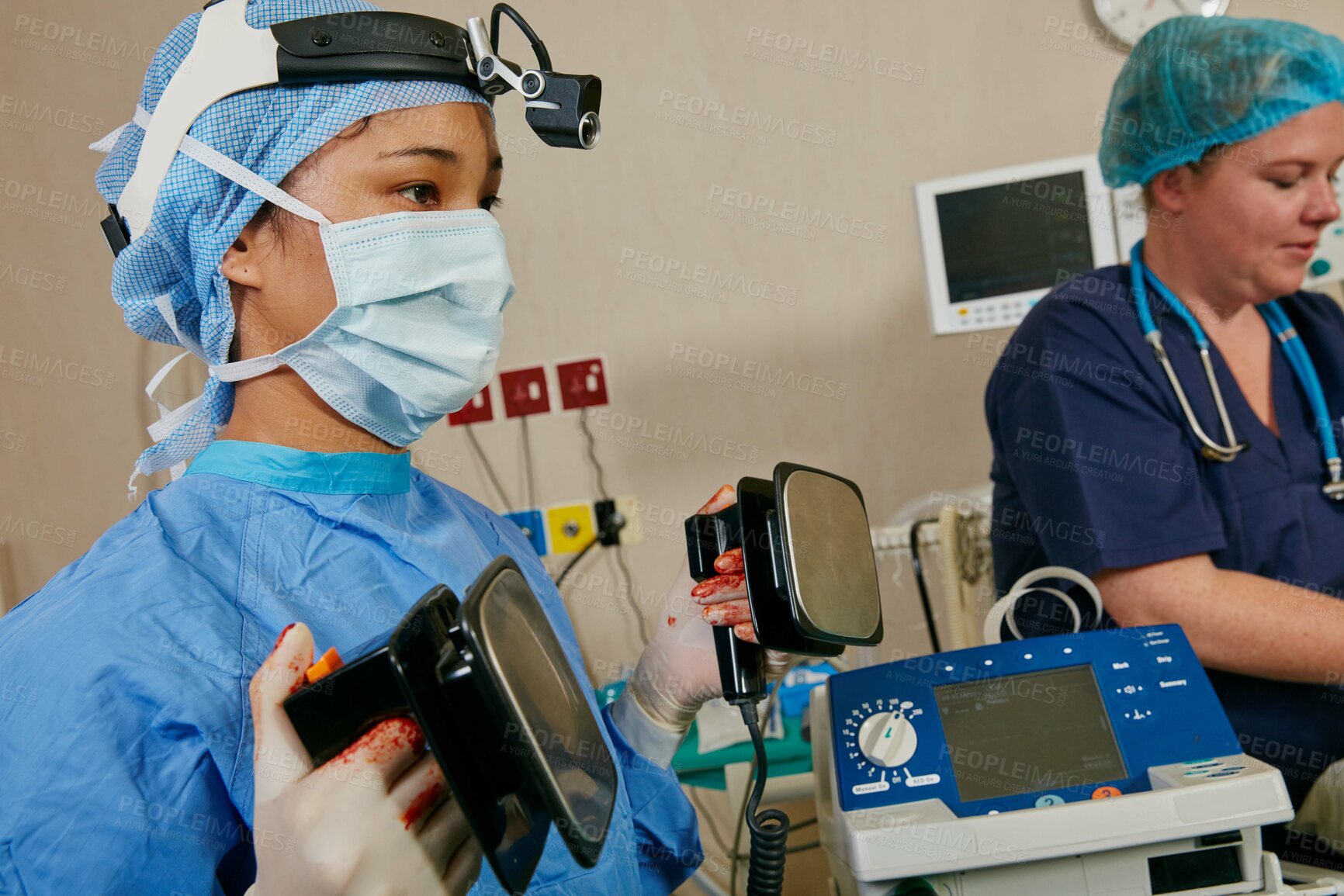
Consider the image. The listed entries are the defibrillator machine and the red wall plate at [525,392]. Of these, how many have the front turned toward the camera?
2

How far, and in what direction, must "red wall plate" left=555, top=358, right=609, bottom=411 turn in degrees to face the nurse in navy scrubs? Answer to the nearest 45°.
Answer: approximately 45° to its left

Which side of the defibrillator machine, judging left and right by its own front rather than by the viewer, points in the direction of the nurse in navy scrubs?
back

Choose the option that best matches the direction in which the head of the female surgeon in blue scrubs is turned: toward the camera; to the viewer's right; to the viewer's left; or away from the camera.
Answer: to the viewer's right

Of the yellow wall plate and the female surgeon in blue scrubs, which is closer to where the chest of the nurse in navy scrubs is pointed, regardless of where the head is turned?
the female surgeon in blue scrubs

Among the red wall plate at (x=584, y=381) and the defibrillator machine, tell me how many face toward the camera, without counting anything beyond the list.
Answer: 2

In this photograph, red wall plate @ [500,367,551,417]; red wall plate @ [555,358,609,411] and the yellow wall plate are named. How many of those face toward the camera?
3

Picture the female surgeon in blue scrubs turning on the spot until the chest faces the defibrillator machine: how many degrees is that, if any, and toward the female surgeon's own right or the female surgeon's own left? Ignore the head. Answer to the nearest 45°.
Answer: approximately 45° to the female surgeon's own left

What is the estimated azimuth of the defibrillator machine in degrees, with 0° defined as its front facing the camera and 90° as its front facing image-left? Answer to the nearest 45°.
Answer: approximately 0°

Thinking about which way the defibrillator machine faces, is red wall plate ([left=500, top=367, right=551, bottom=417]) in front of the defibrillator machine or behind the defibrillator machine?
behind
